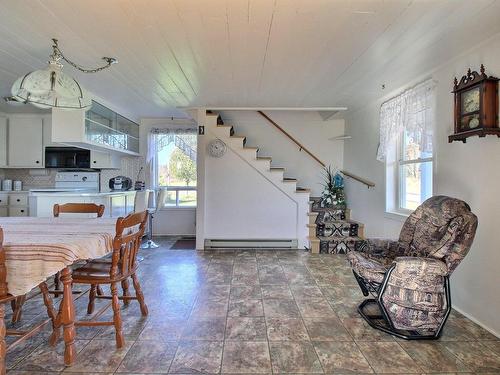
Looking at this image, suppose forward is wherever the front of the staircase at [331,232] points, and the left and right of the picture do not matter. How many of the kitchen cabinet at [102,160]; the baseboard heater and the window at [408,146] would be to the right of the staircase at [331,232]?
2

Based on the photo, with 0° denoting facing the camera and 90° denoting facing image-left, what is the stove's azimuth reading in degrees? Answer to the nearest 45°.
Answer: approximately 0°

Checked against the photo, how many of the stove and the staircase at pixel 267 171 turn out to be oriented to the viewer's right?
1

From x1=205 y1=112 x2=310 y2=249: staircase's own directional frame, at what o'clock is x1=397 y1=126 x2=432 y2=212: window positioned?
The window is roughly at 1 o'clock from the staircase.

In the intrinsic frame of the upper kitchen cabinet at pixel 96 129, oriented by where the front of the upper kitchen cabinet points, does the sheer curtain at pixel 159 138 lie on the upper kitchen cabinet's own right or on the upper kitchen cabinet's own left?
on the upper kitchen cabinet's own left

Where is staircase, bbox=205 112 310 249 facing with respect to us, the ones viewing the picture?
facing to the right of the viewer

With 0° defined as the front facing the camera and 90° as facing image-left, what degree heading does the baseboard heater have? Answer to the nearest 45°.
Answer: approximately 0°

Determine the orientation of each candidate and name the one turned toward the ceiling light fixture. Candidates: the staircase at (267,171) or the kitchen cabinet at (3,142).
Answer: the kitchen cabinet

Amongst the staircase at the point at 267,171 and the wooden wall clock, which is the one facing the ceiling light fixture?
the wooden wall clock

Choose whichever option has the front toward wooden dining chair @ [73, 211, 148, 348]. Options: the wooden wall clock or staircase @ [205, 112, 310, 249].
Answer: the wooden wall clock

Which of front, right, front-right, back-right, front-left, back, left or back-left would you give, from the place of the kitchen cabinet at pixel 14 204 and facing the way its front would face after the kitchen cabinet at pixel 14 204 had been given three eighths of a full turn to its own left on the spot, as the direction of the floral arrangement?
right

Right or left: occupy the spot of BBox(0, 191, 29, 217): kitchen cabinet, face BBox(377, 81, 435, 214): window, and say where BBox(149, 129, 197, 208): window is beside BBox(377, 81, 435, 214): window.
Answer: left

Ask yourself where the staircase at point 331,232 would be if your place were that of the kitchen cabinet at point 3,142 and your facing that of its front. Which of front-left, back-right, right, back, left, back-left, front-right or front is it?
front-left

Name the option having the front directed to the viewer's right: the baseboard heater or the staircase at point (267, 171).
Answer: the staircase
